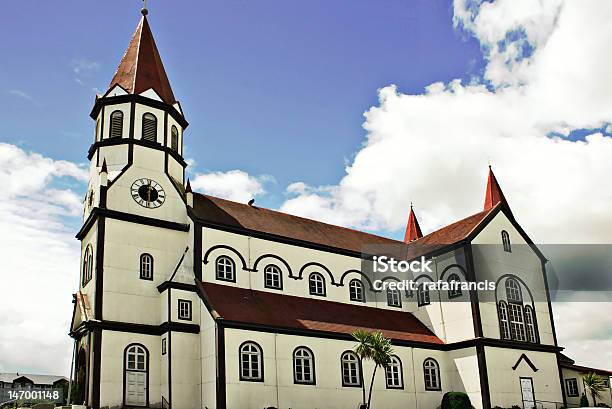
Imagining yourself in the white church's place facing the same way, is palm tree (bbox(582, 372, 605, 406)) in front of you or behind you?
behind

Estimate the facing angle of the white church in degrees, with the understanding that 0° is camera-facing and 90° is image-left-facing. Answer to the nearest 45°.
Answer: approximately 45°
